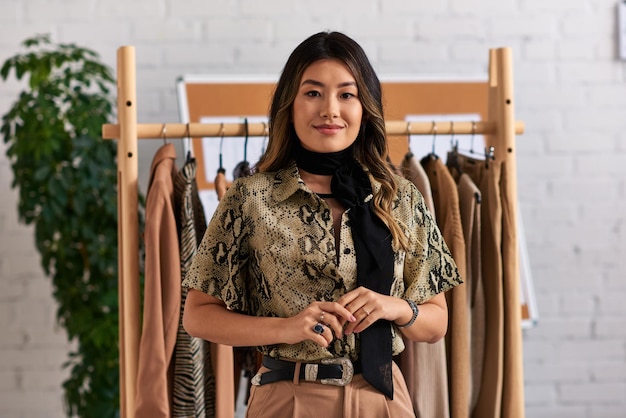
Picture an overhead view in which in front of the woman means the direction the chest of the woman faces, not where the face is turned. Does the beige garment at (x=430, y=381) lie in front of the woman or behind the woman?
behind

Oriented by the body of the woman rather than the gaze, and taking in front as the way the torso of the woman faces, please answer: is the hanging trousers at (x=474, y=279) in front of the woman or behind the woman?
behind

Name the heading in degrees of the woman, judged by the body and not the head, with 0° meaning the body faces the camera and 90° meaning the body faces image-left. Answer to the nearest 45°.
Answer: approximately 0°
